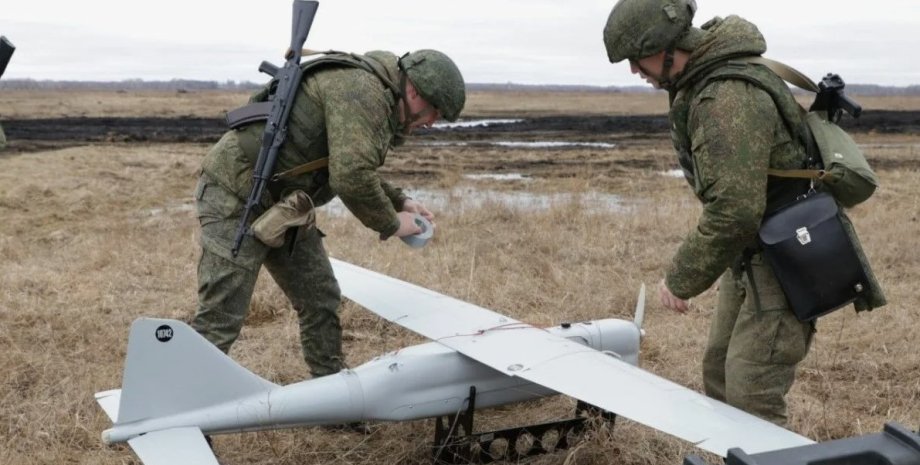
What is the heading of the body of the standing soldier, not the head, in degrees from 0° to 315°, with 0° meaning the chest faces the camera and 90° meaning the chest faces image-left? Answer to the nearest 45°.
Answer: approximately 90°

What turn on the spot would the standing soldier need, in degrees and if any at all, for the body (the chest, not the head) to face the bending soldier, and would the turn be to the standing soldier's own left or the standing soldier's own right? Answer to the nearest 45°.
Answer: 0° — they already face them

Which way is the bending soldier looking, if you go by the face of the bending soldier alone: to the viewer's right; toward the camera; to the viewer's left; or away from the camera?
to the viewer's right

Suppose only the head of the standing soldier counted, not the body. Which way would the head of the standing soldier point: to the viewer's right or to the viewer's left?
to the viewer's left

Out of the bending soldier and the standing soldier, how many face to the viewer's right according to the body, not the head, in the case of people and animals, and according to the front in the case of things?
1

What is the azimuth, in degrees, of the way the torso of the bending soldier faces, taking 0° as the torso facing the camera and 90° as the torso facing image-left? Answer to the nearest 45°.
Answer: approximately 270°

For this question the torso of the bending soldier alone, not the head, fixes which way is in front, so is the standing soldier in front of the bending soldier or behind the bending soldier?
in front

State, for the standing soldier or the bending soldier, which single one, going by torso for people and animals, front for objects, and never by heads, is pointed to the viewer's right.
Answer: the bending soldier

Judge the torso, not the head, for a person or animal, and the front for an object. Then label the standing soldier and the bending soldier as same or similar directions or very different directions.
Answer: very different directions
